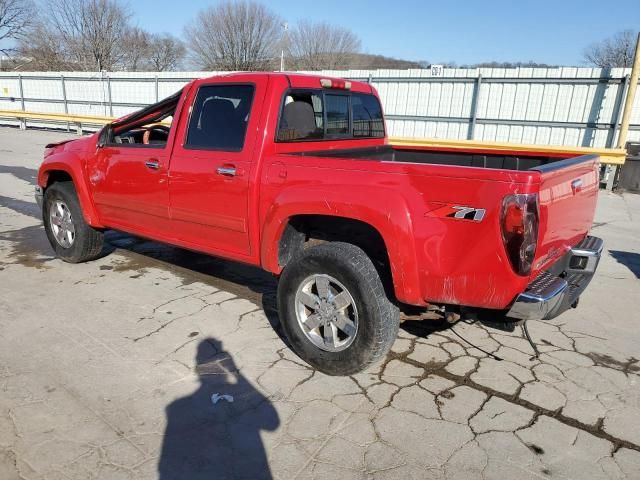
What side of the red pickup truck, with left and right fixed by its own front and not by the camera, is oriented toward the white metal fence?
right

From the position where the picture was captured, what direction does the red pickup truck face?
facing away from the viewer and to the left of the viewer

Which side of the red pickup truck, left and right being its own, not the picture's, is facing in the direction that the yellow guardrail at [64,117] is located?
front

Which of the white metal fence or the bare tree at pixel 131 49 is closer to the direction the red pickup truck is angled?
the bare tree

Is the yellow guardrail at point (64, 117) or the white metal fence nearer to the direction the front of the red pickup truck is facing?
the yellow guardrail

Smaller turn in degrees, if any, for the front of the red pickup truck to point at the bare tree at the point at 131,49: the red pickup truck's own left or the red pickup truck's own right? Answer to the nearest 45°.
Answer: approximately 45° to the red pickup truck's own right

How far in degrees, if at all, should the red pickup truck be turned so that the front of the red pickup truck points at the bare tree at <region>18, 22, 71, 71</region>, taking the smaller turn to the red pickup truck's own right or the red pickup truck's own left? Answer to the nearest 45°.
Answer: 0° — it already faces it
